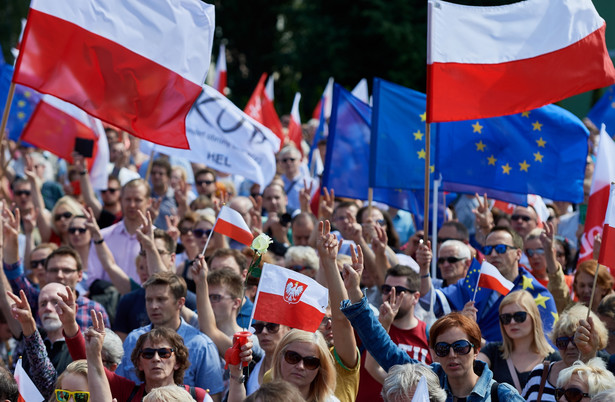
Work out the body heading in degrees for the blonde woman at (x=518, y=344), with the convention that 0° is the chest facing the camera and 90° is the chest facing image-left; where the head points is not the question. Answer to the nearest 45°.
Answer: approximately 45°

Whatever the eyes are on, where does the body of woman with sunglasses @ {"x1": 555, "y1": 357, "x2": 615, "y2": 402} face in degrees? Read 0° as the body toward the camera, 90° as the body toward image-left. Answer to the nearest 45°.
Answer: approximately 45°

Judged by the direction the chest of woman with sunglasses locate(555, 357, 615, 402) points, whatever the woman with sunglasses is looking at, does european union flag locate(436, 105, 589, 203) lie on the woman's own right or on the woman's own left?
on the woman's own right

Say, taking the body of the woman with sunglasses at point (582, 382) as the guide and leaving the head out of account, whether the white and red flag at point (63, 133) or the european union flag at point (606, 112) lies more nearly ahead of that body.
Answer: the white and red flag
